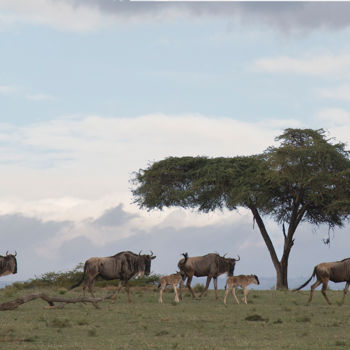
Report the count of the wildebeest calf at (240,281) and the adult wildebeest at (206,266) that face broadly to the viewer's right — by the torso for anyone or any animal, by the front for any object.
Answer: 2

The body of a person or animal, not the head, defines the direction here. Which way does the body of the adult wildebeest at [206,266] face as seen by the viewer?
to the viewer's right

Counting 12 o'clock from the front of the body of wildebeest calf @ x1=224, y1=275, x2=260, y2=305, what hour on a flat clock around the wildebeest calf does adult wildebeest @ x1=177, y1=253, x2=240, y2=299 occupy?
The adult wildebeest is roughly at 8 o'clock from the wildebeest calf.

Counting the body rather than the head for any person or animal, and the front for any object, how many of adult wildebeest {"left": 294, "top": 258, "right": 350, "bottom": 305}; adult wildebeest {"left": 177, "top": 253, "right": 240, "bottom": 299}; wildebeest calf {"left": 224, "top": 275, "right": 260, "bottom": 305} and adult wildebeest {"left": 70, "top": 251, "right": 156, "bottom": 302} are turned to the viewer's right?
4

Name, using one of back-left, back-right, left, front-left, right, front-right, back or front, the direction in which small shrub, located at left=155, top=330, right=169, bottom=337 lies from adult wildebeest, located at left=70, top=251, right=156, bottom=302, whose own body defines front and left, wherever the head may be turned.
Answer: right

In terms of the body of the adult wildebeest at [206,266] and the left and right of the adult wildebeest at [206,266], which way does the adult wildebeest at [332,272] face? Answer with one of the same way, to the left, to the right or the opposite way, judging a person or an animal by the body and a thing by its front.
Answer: the same way

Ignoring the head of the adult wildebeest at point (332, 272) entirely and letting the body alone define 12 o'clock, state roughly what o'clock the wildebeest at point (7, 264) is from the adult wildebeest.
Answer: The wildebeest is roughly at 6 o'clock from the adult wildebeest.

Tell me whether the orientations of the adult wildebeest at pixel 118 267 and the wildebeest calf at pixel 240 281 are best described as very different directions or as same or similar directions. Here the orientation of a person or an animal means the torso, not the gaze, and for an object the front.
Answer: same or similar directions

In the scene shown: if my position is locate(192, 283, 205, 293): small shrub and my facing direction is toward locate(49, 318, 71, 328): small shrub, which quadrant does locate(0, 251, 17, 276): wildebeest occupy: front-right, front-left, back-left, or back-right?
front-right

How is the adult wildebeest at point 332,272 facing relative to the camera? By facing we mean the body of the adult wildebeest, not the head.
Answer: to the viewer's right

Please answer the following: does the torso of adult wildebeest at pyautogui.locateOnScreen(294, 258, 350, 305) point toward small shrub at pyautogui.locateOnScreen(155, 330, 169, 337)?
no

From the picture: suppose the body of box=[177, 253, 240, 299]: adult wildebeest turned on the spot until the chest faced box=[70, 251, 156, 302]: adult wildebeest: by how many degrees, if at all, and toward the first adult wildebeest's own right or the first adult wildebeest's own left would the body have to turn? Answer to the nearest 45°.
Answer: approximately 135° to the first adult wildebeest's own right

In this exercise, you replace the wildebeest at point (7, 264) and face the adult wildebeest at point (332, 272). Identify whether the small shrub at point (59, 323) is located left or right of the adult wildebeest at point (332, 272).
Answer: right

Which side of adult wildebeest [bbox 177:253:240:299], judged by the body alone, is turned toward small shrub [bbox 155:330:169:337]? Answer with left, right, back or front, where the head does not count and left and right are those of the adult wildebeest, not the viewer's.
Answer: right

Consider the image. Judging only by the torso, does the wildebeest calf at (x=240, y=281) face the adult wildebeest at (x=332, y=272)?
yes

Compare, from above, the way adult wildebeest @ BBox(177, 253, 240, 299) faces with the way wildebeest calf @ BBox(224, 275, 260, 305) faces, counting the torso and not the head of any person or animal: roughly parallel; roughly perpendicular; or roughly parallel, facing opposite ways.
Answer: roughly parallel

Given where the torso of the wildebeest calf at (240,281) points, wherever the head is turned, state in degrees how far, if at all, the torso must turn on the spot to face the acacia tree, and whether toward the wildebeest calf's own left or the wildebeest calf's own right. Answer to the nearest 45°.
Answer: approximately 90° to the wildebeest calf's own left

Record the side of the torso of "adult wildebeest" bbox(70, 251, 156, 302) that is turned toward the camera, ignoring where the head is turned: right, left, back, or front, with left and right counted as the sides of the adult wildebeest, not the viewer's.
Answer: right

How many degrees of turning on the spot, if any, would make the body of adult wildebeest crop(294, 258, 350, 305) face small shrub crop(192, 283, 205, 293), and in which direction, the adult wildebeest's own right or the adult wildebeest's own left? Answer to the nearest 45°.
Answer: approximately 135° to the adult wildebeest's own left

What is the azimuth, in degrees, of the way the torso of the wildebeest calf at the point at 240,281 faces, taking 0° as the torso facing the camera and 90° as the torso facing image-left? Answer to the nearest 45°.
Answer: approximately 270°
